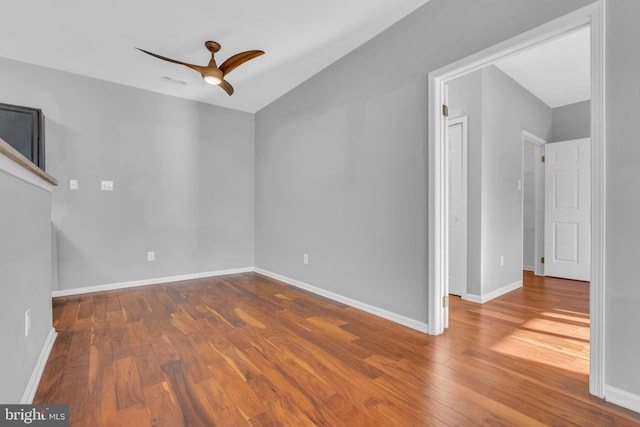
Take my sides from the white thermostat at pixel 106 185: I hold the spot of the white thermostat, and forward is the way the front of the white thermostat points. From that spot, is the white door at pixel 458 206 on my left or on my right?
on my left

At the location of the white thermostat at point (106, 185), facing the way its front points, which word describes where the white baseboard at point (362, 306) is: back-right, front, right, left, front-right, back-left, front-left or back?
front-left

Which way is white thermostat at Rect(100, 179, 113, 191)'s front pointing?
toward the camera

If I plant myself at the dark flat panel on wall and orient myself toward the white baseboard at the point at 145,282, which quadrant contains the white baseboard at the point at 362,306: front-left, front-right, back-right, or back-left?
front-right

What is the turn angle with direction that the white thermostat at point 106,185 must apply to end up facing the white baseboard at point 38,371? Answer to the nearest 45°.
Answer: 0° — it already faces it

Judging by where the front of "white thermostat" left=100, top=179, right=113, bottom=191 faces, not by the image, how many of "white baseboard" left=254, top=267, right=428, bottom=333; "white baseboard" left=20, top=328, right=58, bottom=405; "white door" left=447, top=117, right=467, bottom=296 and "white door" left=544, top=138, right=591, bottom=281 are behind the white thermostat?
0

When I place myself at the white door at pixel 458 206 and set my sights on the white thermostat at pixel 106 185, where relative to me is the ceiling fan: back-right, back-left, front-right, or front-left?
front-left

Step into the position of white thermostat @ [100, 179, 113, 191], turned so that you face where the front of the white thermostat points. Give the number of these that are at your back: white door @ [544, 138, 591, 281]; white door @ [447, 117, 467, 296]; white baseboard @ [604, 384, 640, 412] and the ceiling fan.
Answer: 0

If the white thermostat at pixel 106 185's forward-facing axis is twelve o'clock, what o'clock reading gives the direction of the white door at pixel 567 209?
The white door is roughly at 10 o'clock from the white thermostat.

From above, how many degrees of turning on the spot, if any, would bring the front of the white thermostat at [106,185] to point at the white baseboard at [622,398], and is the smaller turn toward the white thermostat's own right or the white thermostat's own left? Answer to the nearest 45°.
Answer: approximately 45° to the white thermostat's own left

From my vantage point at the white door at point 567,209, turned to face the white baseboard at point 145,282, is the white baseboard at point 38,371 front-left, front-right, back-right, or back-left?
front-left
